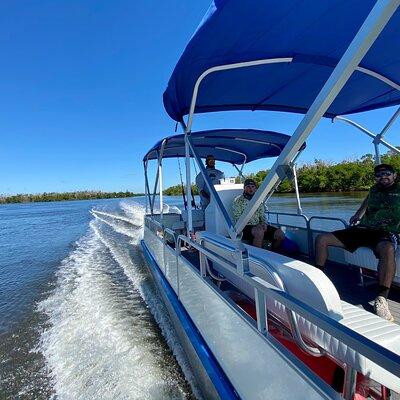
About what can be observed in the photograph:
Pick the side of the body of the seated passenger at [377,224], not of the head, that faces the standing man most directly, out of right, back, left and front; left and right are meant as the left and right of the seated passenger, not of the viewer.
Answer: right

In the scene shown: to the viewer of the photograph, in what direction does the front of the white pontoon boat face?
facing the viewer and to the right of the viewer

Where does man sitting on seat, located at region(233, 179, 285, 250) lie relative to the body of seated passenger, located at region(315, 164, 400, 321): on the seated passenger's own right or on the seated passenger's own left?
on the seated passenger's own right

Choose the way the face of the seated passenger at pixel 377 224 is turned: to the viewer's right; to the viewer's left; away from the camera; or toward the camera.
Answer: toward the camera

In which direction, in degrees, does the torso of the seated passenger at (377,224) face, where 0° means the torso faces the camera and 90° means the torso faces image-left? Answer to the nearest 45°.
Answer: approximately 45°
